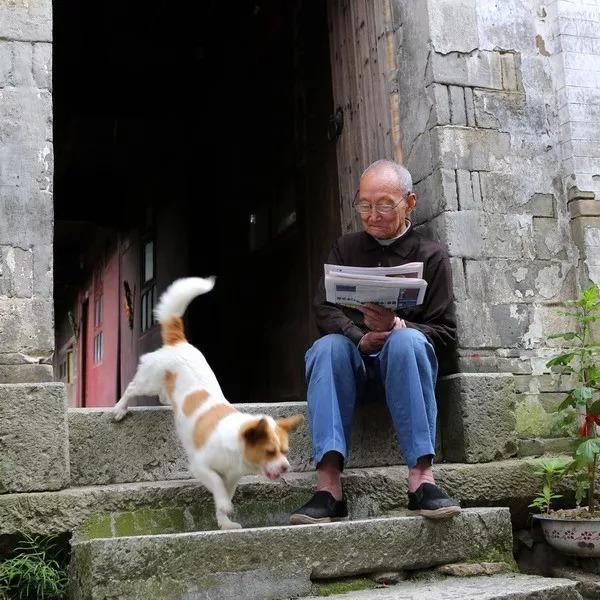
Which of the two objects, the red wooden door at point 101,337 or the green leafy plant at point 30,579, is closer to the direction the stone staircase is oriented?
the green leafy plant

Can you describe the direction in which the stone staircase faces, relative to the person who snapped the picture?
facing the viewer

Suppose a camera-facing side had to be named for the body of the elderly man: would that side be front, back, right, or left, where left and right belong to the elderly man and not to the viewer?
front

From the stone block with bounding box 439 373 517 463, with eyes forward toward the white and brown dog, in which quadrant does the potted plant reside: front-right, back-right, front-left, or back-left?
back-left

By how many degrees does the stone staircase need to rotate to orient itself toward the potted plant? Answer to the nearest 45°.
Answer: approximately 90° to its left

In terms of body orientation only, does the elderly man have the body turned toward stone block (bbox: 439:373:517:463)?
no

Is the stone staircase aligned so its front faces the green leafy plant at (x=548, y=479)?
no

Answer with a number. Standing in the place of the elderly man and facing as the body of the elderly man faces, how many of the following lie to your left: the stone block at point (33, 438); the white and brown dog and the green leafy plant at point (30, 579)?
0

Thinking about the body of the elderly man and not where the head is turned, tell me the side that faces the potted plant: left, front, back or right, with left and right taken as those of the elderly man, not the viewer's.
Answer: left

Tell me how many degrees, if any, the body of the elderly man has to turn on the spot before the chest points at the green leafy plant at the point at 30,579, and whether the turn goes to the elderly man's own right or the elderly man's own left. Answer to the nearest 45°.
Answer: approximately 90° to the elderly man's own right

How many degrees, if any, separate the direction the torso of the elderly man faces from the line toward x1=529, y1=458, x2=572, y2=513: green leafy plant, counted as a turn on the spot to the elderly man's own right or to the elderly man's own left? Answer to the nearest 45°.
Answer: approximately 135° to the elderly man's own left
